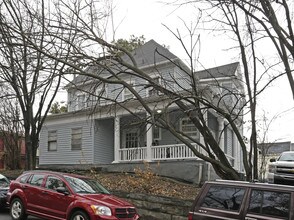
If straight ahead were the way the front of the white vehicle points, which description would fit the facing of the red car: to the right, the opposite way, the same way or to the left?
to the left

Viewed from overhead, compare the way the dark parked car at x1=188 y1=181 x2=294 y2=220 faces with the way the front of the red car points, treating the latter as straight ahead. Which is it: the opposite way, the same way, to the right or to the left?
the same way

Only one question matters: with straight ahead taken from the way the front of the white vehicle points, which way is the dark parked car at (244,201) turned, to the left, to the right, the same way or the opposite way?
to the left

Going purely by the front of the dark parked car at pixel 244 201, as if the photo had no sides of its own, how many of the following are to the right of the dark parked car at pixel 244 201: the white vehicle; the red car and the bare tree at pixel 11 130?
0

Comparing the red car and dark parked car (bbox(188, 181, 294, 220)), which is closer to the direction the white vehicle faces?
the dark parked car

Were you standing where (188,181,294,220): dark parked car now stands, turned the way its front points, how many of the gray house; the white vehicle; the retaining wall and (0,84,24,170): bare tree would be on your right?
0

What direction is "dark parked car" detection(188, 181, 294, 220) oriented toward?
to the viewer's right

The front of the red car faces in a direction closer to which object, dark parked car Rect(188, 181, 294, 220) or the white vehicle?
the dark parked car

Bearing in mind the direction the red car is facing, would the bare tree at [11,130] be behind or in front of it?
behind

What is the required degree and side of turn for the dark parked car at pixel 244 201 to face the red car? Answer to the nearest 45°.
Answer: approximately 135° to its left

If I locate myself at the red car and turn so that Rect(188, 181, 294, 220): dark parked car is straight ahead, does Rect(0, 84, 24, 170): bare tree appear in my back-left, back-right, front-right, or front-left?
back-left

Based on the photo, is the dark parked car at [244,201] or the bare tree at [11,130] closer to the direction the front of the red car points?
the dark parked car

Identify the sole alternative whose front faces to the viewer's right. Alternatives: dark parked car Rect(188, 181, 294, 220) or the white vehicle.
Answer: the dark parked car

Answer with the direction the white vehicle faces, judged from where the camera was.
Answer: facing the viewer

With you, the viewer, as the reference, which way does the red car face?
facing the viewer and to the right of the viewer
